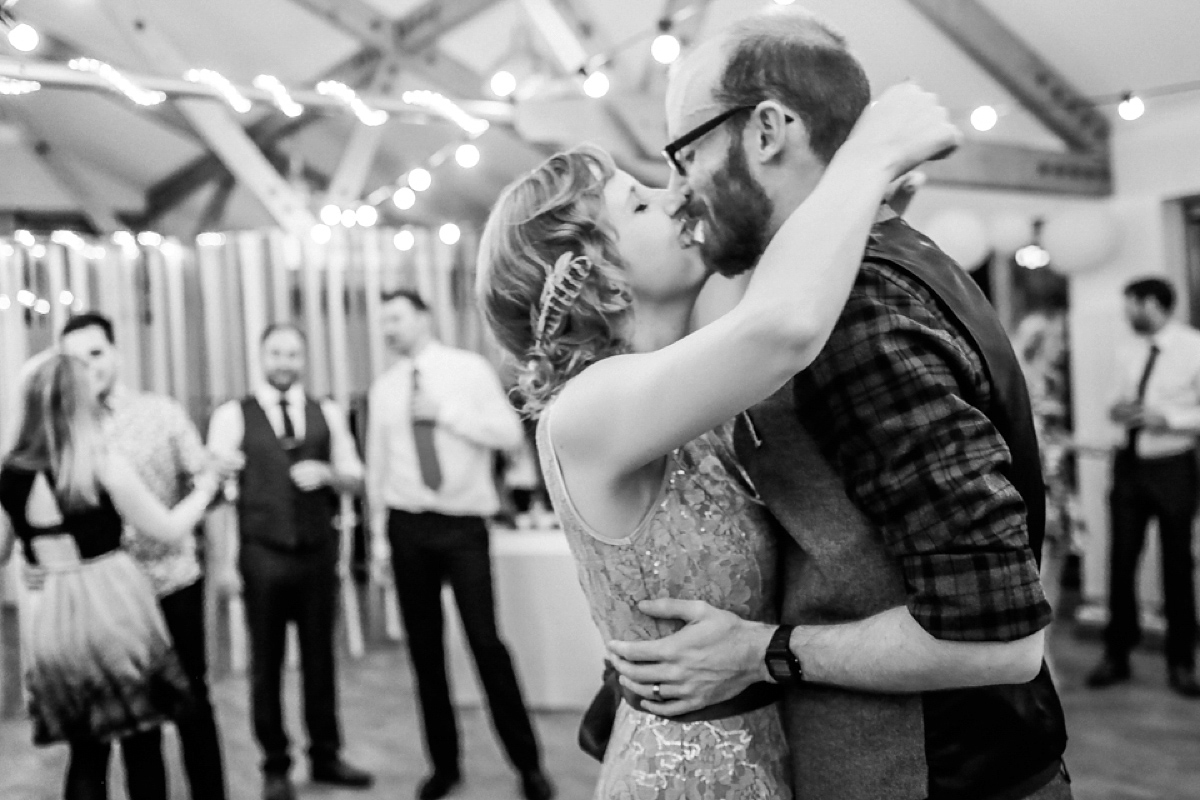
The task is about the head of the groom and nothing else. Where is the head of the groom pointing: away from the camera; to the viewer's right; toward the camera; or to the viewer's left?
to the viewer's left

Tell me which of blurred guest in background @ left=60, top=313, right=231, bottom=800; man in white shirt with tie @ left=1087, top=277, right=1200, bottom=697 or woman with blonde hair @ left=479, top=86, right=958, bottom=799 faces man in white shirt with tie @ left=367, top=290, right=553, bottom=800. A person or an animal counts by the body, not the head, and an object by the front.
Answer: man in white shirt with tie @ left=1087, top=277, right=1200, bottom=697

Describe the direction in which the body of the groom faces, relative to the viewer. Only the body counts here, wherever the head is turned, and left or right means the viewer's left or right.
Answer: facing to the left of the viewer

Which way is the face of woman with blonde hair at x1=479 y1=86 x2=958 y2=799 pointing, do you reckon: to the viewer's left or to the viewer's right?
to the viewer's right

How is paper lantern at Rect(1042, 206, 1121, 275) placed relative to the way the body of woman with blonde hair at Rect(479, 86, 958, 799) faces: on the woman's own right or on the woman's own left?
on the woman's own left

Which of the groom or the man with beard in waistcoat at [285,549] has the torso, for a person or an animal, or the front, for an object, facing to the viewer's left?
the groom

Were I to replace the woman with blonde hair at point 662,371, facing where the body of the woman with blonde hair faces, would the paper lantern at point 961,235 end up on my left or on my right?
on my left

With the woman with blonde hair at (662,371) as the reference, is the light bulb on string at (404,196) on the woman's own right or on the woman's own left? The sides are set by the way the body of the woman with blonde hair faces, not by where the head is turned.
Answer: on the woman's own left

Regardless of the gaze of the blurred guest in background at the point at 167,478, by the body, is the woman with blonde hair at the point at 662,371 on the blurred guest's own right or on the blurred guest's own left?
on the blurred guest's own left
